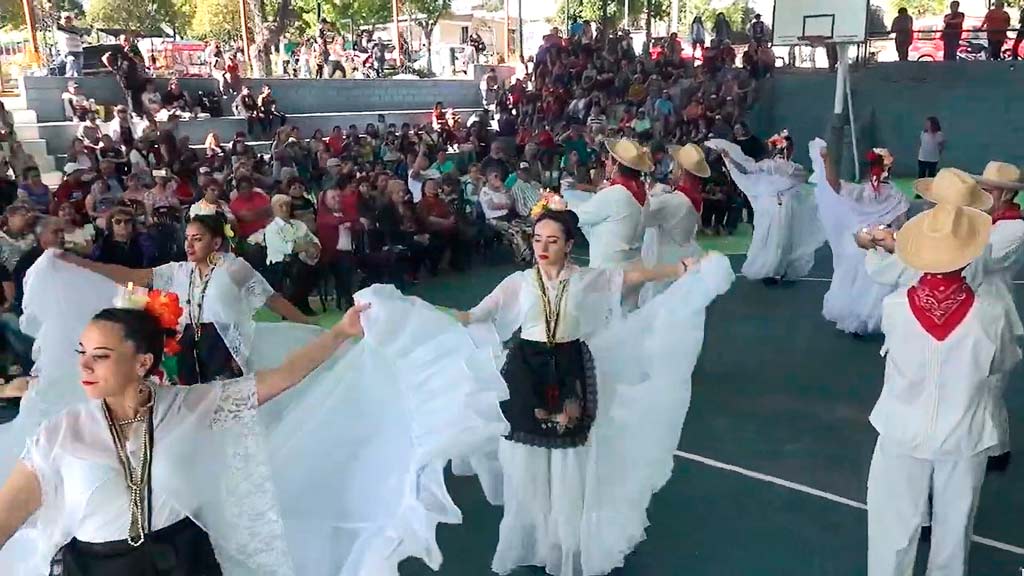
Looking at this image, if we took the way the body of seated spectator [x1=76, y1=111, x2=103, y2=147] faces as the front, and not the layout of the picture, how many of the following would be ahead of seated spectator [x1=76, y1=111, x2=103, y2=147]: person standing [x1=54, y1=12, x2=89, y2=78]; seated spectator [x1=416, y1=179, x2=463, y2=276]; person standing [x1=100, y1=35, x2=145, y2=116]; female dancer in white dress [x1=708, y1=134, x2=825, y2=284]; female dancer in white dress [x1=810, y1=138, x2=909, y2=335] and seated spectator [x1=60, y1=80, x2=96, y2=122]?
3

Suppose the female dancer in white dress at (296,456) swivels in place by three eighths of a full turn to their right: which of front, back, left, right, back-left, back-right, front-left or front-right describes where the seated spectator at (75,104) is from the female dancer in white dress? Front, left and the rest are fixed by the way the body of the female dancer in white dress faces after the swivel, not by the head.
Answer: front

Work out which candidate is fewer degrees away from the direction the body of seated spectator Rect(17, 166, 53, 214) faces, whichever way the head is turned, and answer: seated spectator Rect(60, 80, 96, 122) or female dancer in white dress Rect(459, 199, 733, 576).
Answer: the female dancer in white dress

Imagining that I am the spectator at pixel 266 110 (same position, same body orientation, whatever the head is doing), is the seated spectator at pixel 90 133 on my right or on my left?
on my right

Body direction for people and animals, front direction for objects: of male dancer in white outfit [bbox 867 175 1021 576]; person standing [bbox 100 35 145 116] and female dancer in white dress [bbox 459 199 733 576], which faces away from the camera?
the male dancer in white outfit

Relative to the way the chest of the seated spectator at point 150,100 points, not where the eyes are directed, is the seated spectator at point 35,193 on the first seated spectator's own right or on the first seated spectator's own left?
on the first seated spectator's own right

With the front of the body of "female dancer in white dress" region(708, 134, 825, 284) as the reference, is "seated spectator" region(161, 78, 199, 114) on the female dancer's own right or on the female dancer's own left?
on the female dancer's own left
